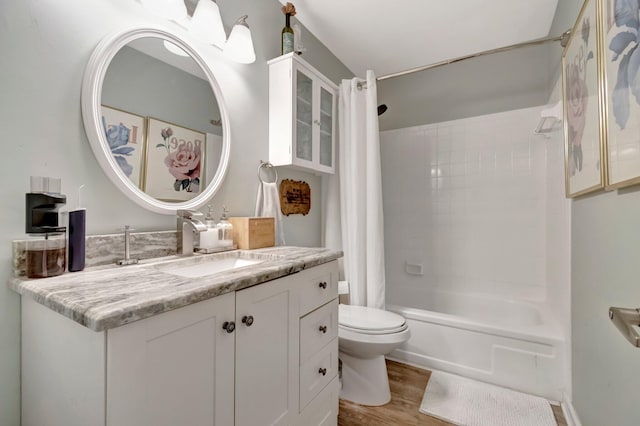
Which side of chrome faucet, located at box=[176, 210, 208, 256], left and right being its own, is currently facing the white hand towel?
left

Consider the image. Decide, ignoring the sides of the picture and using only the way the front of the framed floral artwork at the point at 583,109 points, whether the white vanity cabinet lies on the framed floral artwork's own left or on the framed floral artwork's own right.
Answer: on the framed floral artwork's own left

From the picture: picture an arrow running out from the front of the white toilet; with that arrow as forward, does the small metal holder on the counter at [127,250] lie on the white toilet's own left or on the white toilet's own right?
on the white toilet's own right

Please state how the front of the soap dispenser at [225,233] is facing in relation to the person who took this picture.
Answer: facing the viewer and to the right of the viewer

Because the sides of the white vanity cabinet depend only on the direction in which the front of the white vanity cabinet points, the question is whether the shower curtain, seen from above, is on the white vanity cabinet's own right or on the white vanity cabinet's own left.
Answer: on the white vanity cabinet's own left

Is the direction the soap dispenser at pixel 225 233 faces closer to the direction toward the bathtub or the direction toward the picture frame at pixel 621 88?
the picture frame

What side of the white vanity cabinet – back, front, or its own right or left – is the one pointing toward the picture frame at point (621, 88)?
front

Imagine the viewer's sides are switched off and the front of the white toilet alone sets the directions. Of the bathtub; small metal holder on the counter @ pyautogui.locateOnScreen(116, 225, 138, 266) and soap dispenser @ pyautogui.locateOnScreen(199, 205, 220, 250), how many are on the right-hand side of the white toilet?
2

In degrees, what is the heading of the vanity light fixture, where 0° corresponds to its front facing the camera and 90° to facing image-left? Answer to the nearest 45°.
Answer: approximately 315°

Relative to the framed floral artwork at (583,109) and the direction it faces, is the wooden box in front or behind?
in front
